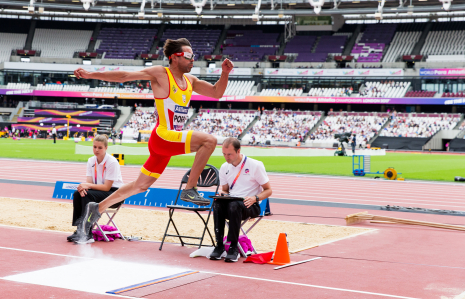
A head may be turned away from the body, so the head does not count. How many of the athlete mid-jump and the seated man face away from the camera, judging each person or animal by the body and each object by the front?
0

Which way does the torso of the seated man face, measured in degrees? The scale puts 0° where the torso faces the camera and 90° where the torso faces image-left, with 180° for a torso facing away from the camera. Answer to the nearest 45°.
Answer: approximately 45°

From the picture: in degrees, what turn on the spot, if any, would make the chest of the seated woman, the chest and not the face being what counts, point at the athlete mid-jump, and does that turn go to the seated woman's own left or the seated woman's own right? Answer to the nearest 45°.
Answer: approximately 45° to the seated woman's own left

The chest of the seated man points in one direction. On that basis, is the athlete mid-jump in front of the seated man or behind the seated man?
in front

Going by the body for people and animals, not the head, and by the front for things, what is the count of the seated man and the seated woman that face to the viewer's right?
0
